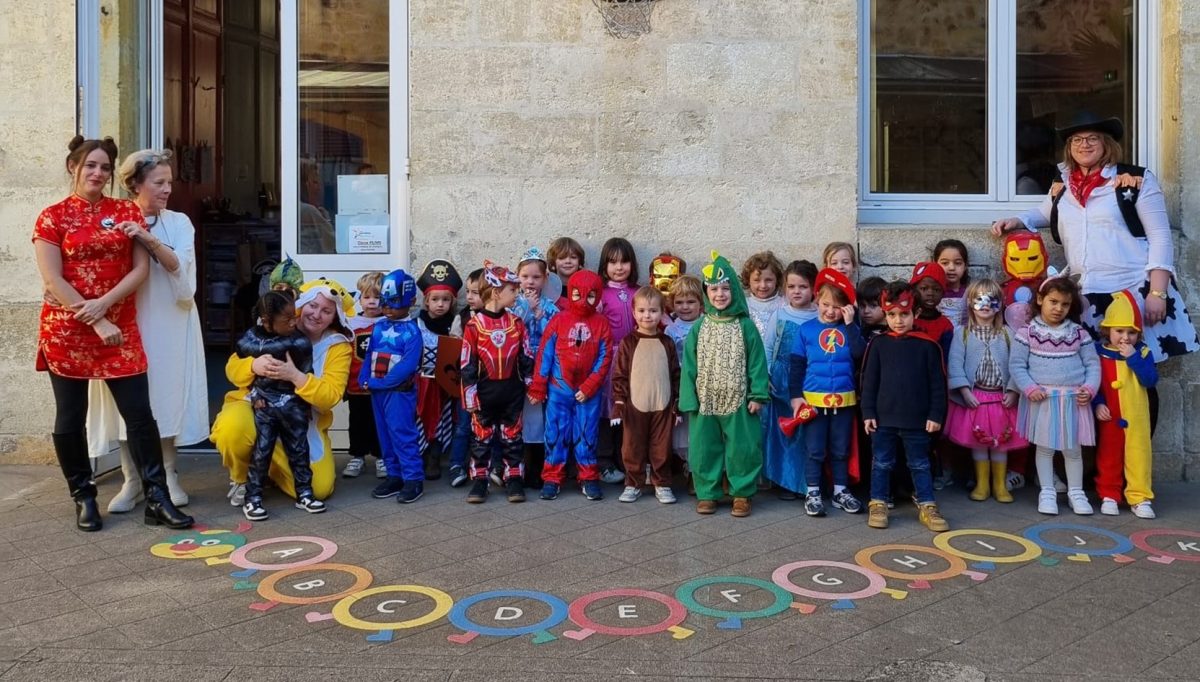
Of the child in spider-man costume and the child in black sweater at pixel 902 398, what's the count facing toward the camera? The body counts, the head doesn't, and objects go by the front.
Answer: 2

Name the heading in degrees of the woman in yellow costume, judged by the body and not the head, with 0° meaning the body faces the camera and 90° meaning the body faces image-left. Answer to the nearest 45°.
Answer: approximately 45°
